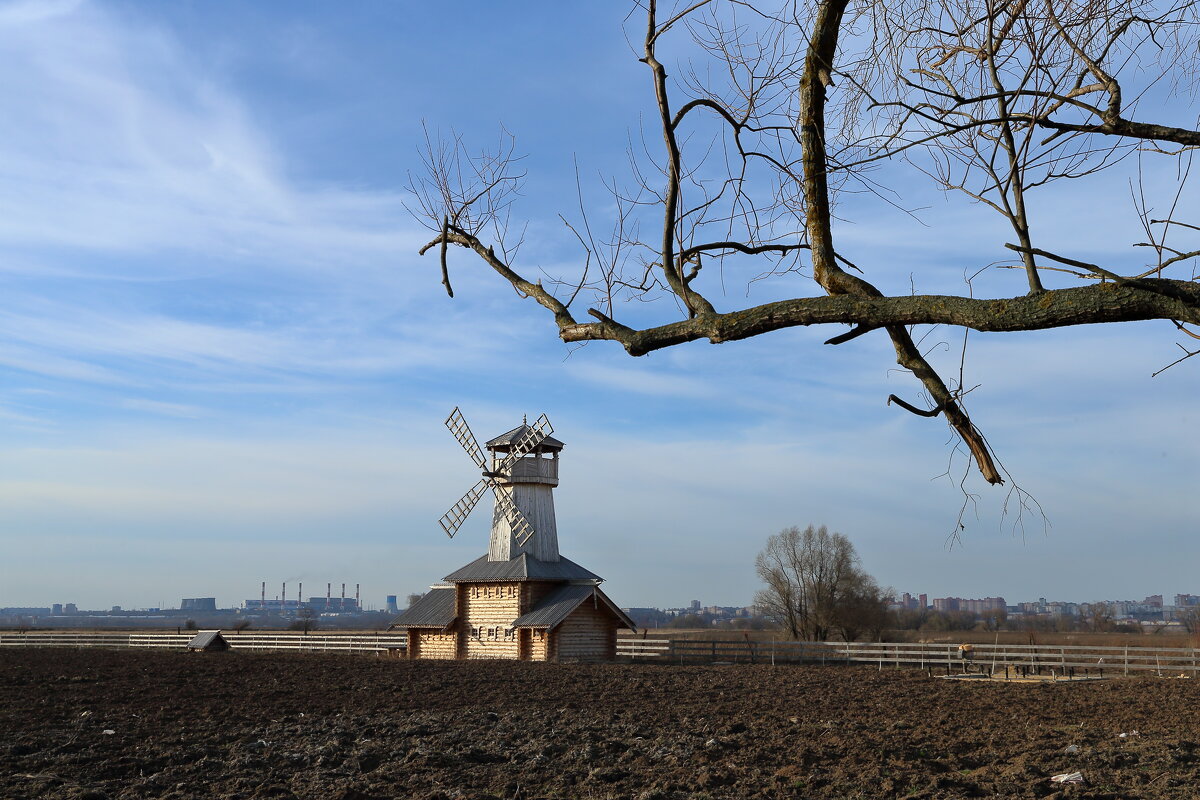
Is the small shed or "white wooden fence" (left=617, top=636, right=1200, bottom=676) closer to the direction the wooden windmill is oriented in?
the small shed

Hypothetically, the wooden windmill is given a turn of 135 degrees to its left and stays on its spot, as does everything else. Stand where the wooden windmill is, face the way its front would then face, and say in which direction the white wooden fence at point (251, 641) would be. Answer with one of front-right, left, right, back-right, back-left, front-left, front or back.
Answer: back-left

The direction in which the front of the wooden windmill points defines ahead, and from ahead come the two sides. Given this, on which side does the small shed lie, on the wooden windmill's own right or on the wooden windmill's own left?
on the wooden windmill's own right

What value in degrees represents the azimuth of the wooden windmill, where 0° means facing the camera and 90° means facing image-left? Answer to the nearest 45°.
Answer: approximately 45°

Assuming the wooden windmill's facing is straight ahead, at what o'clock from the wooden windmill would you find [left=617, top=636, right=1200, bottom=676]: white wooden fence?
The white wooden fence is roughly at 8 o'clock from the wooden windmill.
